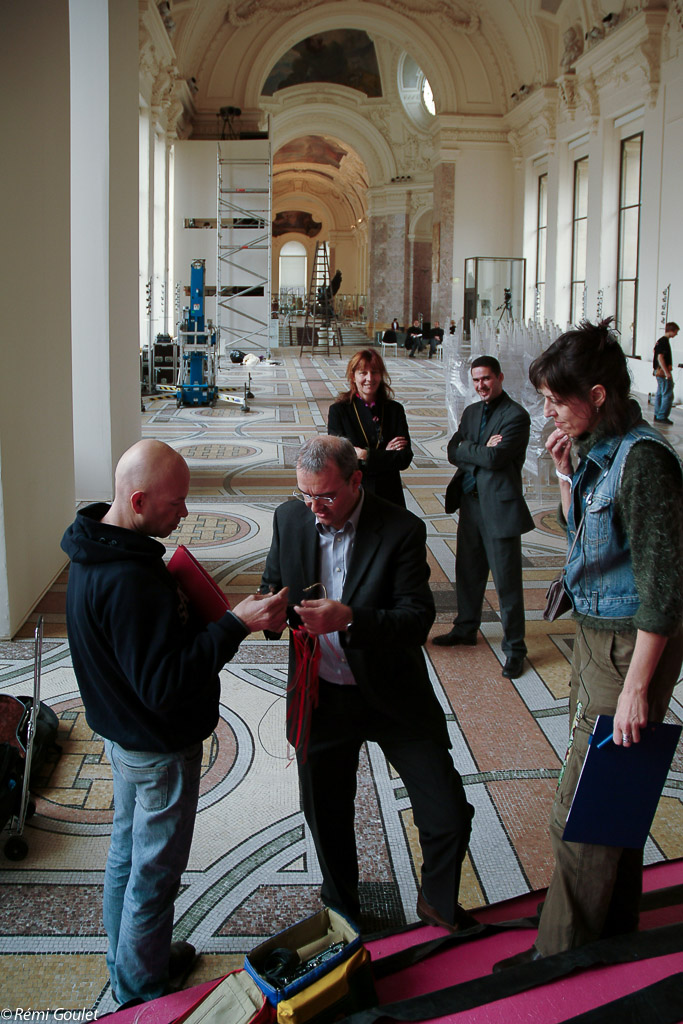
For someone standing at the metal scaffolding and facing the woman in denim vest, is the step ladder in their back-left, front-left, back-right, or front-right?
back-left

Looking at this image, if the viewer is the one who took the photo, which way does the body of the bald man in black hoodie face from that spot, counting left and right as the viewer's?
facing away from the viewer and to the right of the viewer

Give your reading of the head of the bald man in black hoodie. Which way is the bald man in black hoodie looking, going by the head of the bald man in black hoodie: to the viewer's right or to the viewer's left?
to the viewer's right

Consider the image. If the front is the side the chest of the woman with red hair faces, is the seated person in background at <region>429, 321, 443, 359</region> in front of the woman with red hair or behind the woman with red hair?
behind

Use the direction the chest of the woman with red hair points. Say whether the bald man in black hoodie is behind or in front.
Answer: in front

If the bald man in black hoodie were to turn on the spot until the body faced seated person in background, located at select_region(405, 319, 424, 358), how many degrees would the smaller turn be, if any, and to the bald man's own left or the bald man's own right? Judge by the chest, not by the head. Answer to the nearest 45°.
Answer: approximately 45° to the bald man's own left

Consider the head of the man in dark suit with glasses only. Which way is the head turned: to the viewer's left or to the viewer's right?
to the viewer's left
